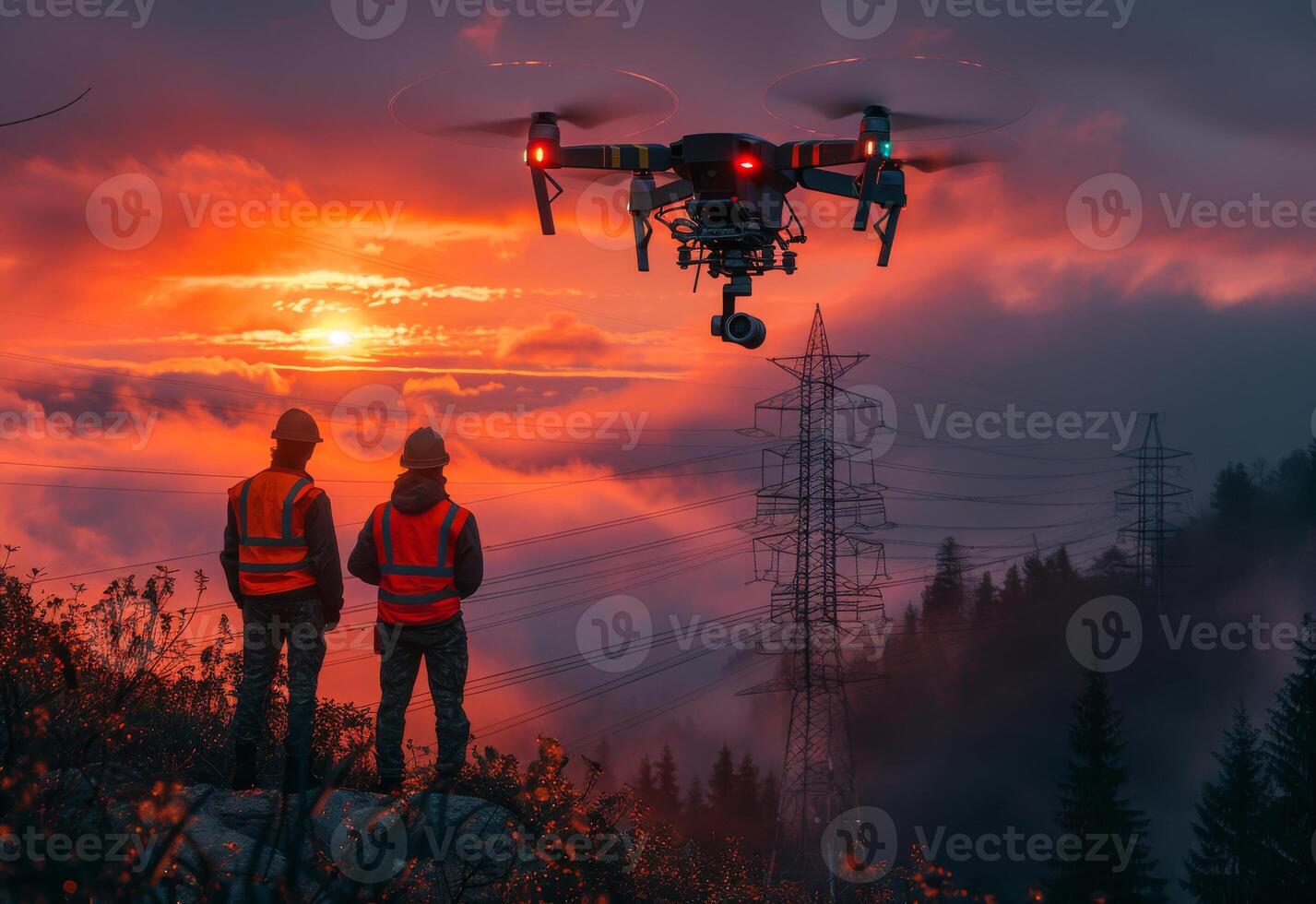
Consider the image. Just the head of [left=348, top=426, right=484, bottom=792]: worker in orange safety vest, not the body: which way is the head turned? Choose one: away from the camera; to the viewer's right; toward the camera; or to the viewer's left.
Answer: away from the camera

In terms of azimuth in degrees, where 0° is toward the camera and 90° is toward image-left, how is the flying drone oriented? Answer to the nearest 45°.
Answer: approximately 0°

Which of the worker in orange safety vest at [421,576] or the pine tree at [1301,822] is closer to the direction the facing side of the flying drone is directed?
the worker in orange safety vest

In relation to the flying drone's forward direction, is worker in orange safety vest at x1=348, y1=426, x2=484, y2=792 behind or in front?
in front
